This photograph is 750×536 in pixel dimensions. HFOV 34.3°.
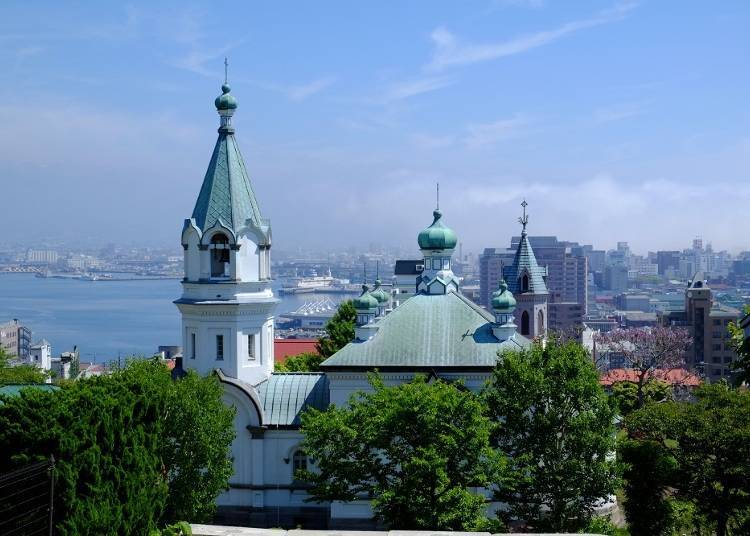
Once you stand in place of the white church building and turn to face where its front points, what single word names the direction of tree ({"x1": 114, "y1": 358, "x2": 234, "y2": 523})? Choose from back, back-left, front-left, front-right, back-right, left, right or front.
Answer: left

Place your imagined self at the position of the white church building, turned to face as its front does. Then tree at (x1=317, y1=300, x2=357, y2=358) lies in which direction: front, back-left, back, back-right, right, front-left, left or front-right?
right

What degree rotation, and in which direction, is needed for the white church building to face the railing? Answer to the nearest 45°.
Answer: approximately 90° to its left

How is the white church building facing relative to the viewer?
to the viewer's left

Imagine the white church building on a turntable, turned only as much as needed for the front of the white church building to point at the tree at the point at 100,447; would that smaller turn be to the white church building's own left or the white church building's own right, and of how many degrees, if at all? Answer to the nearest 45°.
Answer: approximately 90° to the white church building's own left

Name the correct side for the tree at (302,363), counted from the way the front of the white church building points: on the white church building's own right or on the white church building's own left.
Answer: on the white church building's own right

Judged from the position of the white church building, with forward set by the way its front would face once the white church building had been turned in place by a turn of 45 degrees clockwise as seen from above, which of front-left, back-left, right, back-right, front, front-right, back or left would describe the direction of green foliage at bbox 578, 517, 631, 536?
back
